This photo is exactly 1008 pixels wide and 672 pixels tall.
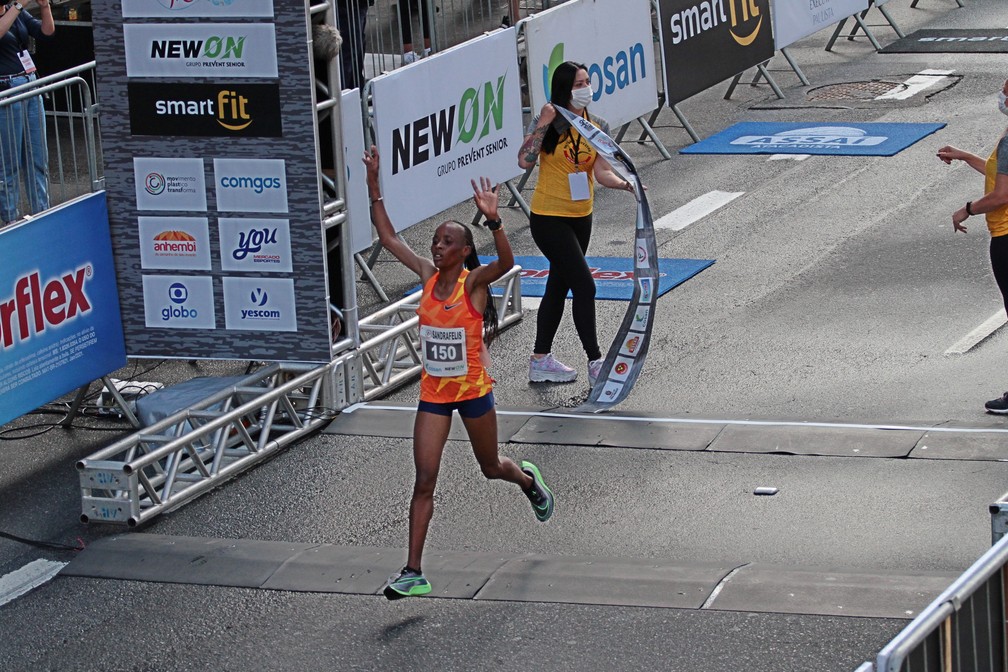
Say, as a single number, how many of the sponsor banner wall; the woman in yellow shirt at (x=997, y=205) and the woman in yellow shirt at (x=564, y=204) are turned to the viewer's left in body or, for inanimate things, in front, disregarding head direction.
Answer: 1

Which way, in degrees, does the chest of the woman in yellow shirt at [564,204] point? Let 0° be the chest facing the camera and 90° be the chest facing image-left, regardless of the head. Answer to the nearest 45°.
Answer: approximately 315°

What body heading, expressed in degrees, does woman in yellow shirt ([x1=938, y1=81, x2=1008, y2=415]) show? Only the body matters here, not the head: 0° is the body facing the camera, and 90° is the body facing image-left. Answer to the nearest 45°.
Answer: approximately 90°

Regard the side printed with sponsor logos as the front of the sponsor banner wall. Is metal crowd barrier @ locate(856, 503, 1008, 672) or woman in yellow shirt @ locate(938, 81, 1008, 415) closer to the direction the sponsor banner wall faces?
the metal crowd barrier

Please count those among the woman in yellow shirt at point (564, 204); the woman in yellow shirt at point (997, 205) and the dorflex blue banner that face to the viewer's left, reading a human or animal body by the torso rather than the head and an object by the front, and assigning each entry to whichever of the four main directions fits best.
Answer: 1

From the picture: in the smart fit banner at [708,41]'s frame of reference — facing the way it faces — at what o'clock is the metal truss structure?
The metal truss structure is roughly at 2 o'clock from the smart fit banner.

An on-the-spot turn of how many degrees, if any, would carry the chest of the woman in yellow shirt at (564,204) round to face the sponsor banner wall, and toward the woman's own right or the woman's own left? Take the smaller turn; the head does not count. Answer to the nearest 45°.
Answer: approximately 135° to the woman's own right
